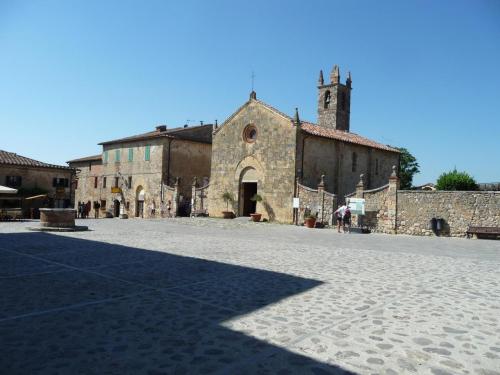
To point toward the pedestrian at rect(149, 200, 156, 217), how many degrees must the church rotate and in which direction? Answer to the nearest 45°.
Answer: approximately 90° to its right

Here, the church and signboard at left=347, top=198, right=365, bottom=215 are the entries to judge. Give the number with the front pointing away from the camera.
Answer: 0

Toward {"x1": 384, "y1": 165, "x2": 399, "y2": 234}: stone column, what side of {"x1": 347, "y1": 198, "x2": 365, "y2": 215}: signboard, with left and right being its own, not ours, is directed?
left

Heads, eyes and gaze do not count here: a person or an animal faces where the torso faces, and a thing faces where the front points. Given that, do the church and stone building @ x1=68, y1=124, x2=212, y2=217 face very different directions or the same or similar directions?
same or similar directions

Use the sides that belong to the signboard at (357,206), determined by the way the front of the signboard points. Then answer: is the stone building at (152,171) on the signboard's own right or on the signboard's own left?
on the signboard's own right

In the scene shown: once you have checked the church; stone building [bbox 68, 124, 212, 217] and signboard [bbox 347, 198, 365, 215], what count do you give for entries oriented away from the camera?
0

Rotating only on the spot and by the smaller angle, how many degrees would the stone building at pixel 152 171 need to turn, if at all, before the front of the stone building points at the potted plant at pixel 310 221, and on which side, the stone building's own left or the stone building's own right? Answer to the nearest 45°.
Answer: approximately 90° to the stone building's own left

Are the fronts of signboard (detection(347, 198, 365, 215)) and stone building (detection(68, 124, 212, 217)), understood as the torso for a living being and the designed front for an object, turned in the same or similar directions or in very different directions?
same or similar directions

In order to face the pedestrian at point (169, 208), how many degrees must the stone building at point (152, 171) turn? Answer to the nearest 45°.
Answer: approximately 45° to its left

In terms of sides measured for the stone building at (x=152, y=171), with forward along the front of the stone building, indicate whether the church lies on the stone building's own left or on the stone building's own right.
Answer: on the stone building's own left

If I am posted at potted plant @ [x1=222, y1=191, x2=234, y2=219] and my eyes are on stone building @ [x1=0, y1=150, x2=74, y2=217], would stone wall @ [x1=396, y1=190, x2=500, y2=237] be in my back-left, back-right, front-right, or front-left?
back-left

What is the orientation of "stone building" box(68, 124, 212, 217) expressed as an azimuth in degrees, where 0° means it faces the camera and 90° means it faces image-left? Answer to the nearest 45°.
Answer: approximately 45°

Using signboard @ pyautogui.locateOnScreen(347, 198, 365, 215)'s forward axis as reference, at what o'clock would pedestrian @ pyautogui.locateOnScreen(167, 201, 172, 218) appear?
The pedestrian is roughly at 4 o'clock from the signboard.

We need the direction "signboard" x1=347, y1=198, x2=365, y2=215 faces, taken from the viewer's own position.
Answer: facing the viewer

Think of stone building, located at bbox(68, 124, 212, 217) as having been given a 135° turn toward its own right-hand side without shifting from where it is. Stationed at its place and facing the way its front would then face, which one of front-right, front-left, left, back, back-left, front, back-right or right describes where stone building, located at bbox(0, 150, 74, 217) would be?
left

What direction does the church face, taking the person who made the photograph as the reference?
facing the viewer and to the left of the viewer
